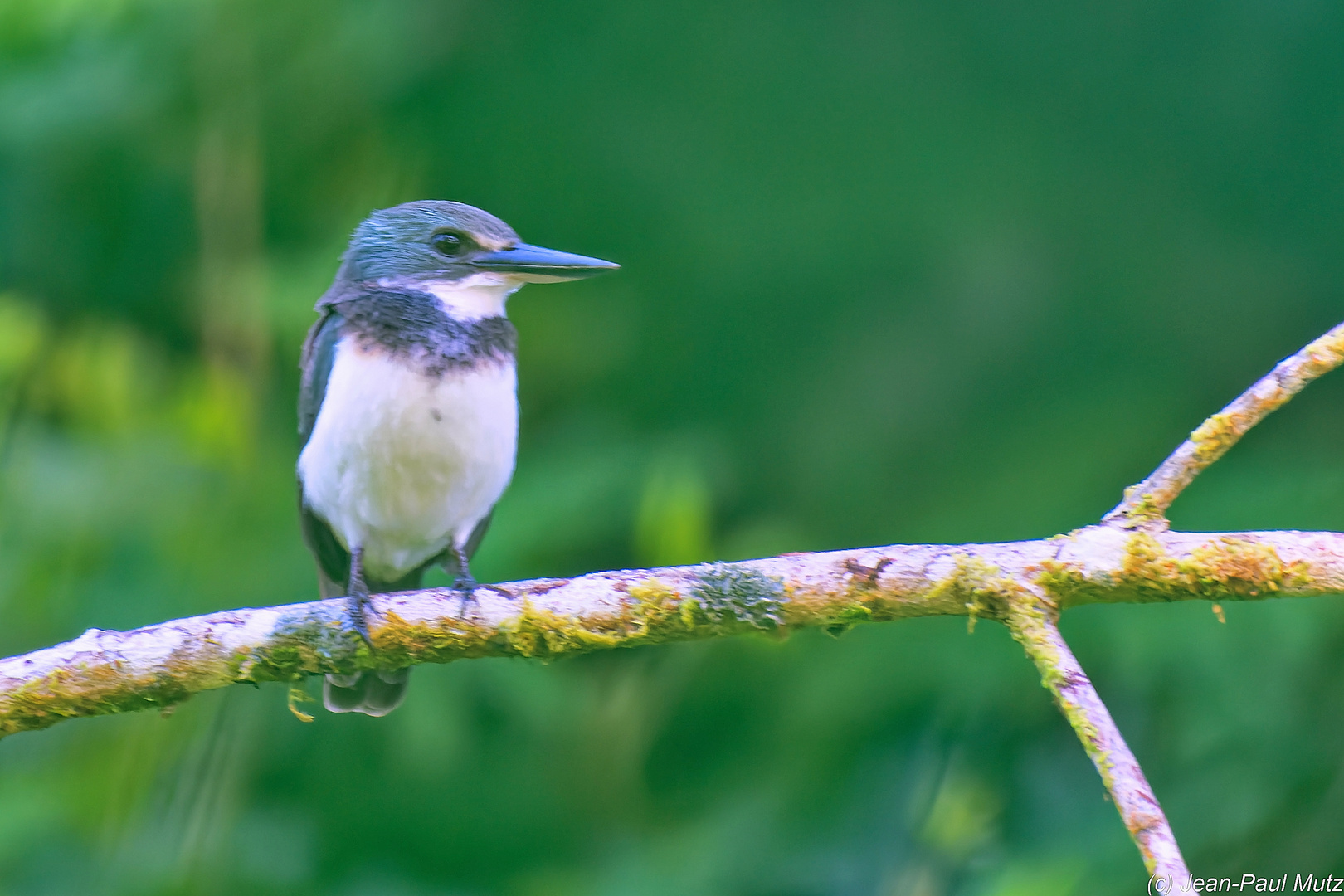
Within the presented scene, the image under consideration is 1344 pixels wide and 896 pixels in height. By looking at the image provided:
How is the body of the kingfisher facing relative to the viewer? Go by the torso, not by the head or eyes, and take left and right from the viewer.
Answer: facing the viewer and to the right of the viewer
